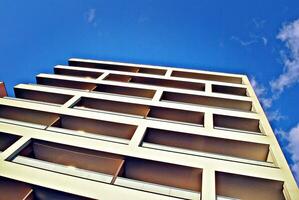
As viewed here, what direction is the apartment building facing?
toward the camera
